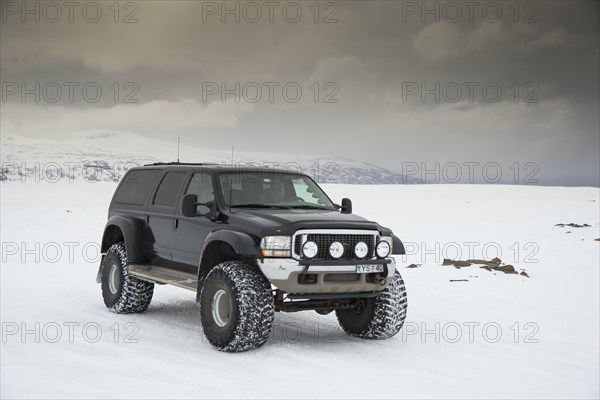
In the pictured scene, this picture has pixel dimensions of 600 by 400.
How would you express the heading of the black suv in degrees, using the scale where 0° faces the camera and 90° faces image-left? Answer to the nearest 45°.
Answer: approximately 315°
